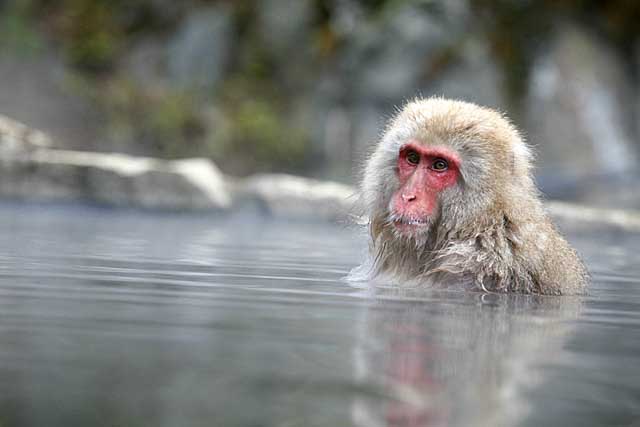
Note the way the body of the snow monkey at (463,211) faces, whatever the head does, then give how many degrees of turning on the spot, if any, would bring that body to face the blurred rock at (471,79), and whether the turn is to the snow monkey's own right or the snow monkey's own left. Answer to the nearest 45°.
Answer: approximately 135° to the snow monkey's own right

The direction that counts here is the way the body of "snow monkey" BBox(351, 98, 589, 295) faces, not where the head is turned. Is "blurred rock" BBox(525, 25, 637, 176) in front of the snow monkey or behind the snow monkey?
behind

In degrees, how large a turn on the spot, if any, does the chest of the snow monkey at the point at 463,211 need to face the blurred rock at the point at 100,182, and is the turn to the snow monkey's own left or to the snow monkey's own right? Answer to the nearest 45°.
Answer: approximately 90° to the snow monkey's own right

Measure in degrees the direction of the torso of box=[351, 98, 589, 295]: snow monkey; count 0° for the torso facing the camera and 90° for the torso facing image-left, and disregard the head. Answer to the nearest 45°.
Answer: approximately 45°
